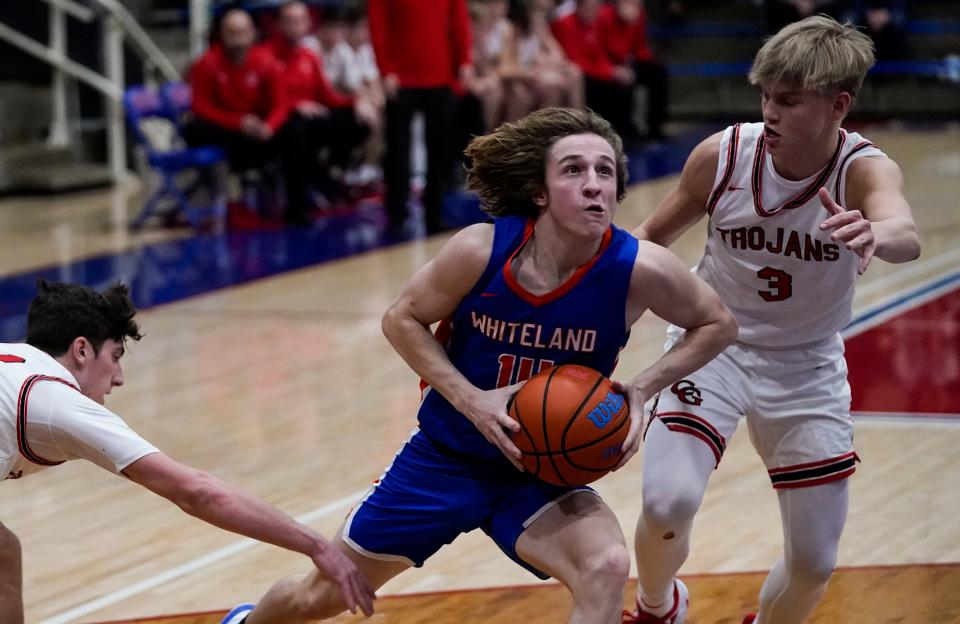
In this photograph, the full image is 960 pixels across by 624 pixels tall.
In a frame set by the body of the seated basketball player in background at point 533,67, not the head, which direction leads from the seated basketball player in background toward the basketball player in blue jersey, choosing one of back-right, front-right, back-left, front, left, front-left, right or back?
front-right

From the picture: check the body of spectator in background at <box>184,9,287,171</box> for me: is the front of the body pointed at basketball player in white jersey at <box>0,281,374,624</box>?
yes

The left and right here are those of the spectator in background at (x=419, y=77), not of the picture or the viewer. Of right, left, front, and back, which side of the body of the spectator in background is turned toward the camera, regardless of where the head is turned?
front

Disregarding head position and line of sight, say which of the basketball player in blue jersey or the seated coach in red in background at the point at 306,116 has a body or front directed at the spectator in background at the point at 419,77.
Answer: the seated coach in red in background at the point at 306,116

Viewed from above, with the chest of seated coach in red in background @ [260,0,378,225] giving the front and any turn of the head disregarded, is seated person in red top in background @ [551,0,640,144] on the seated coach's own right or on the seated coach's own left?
on the seated coach's own left

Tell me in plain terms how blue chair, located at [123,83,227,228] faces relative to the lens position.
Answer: facing the viewer and to the right of the viewer

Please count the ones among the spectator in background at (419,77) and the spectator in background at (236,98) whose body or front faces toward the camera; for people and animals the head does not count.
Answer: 2

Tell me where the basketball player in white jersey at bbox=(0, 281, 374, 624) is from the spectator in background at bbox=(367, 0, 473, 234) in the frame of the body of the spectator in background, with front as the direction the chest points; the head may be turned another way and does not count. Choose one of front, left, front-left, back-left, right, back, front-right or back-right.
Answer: front

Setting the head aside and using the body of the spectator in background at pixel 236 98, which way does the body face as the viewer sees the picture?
toward the camera

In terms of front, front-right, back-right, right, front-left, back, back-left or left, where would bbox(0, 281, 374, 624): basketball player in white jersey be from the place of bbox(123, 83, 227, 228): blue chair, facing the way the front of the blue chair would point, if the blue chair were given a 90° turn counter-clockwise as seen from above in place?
back-right
